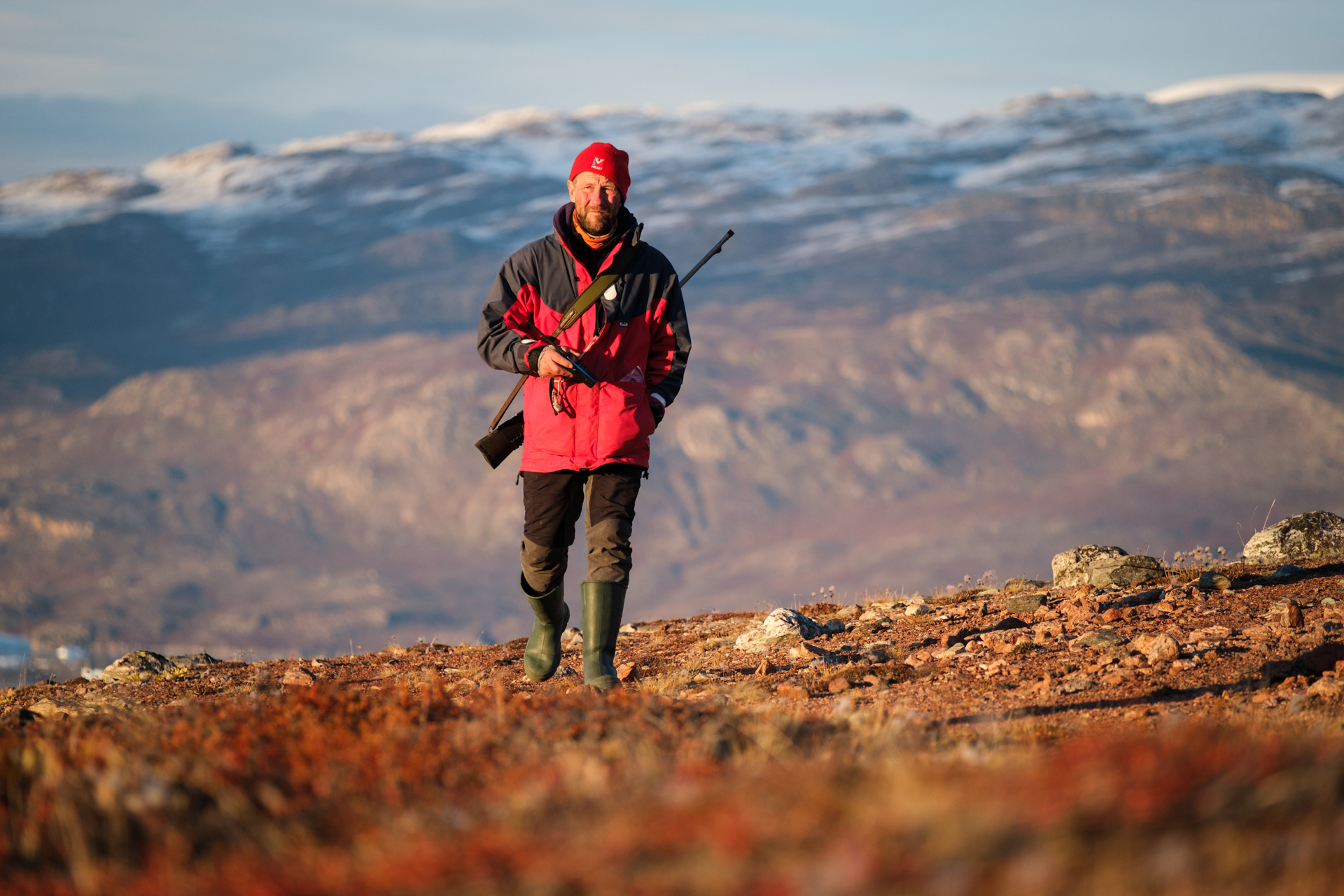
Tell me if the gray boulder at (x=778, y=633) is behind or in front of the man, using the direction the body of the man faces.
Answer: behind

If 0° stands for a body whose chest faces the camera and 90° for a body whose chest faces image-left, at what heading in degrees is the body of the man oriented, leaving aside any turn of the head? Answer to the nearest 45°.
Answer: approximately 0°

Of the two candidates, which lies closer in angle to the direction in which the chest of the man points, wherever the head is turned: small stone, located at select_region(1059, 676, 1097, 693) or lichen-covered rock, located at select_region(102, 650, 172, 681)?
the small stone

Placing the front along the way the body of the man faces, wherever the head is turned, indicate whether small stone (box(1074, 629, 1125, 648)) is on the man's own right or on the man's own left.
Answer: on the man's own left

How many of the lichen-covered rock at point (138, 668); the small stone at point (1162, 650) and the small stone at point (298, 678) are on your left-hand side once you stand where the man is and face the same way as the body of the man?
1

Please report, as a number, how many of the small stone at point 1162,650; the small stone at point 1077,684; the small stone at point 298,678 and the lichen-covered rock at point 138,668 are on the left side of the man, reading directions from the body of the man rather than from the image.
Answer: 2

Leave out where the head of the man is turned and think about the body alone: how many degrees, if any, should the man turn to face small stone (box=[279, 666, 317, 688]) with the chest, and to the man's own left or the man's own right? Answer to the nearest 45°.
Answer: approximately 135° to the man's own right

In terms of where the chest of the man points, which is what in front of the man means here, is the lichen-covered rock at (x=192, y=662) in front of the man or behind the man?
behind

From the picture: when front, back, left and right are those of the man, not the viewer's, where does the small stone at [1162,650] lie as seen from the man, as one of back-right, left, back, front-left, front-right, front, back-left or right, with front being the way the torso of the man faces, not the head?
left
